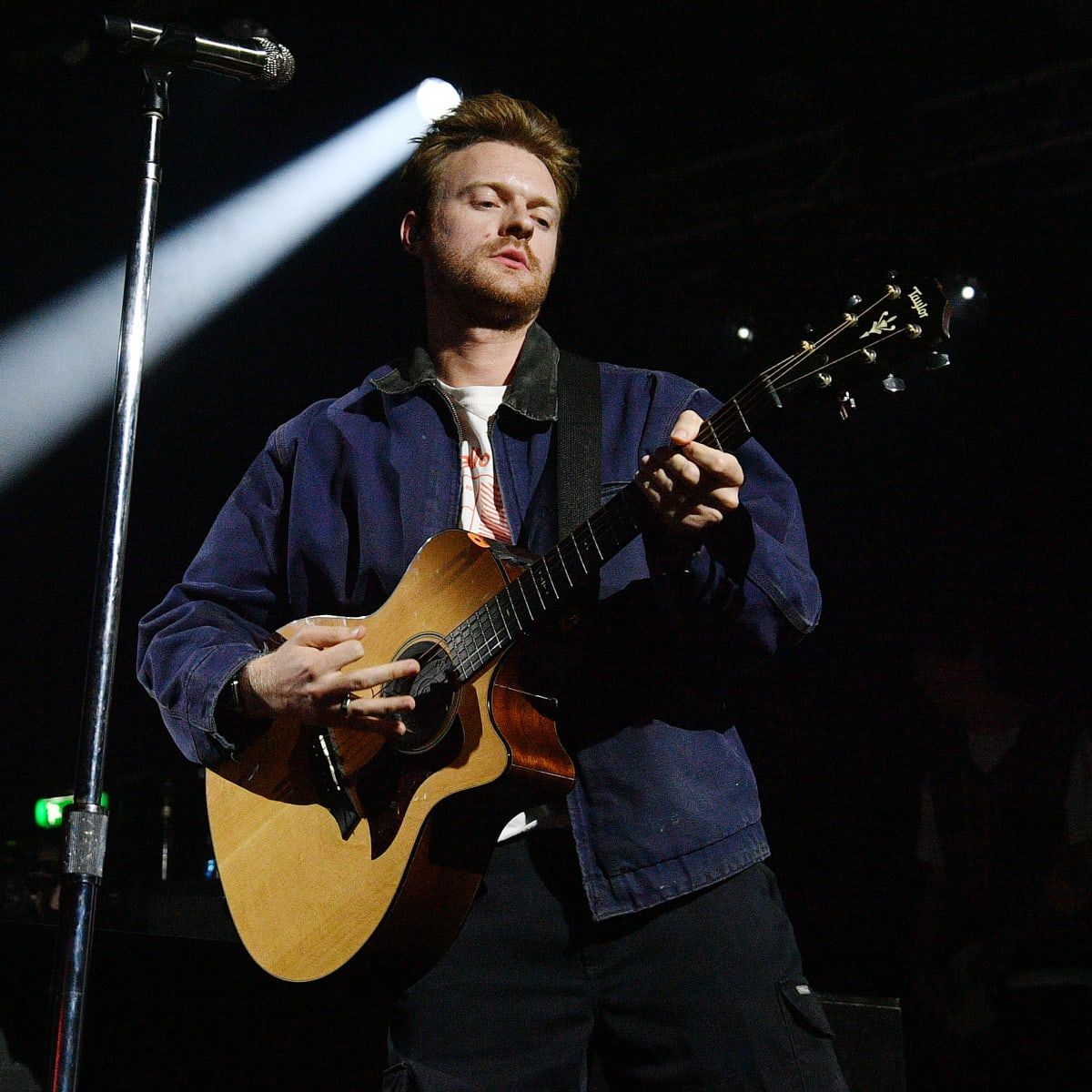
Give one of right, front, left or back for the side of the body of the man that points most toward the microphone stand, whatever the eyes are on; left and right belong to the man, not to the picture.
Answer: right

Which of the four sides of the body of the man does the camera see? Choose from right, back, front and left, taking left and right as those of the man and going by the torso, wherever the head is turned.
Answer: front

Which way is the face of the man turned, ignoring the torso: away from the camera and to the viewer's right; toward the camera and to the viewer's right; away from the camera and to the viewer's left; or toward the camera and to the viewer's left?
toward the camera and to the viewer's right
